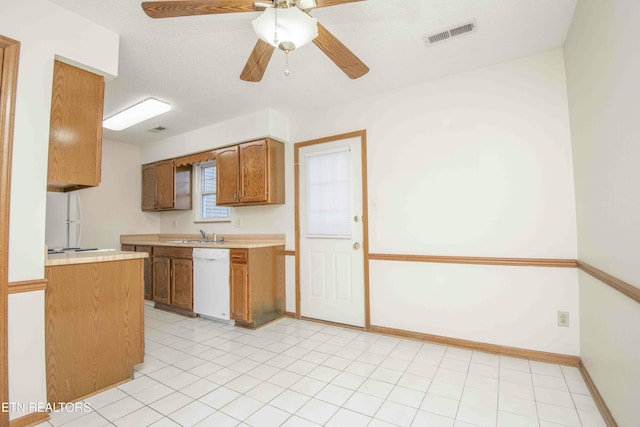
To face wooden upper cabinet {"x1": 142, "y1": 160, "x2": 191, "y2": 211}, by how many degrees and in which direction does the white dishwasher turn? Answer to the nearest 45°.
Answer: approximately 90° to its right

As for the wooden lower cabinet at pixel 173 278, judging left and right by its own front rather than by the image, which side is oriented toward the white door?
left

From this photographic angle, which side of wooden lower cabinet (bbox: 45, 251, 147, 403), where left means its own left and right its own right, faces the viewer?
right

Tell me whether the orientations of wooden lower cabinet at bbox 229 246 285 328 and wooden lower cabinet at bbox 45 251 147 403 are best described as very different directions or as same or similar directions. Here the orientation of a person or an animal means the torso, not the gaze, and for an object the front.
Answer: very different directions

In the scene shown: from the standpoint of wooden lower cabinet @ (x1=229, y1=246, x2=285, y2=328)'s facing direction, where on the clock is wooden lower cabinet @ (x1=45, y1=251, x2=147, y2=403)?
wooden lower cabinet @ (x1=45, y1=251, x2=147, y2=403) is roughly at 12 o'clock from wooden lower cabinet @ (x1=229, y1=246, x2=285, y2=328).

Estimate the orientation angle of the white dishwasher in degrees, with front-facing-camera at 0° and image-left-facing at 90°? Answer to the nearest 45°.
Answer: approximately 45°

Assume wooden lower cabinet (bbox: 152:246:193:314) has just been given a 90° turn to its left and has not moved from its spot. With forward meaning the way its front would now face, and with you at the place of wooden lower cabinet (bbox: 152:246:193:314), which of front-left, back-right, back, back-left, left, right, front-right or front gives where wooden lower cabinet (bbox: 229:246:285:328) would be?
front

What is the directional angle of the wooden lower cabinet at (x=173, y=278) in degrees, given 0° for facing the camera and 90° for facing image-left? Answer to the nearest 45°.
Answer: approximately 45°

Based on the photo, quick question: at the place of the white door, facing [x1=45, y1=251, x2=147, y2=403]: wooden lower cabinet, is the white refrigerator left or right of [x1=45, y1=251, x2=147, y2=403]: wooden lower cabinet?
right
